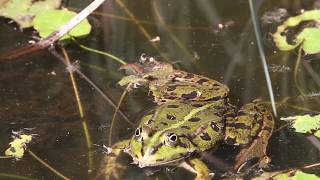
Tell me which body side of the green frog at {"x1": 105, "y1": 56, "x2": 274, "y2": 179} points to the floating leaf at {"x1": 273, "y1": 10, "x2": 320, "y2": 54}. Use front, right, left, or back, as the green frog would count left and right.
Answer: back

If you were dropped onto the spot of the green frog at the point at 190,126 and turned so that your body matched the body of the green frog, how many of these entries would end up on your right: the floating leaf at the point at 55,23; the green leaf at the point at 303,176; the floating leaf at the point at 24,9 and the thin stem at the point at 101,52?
3

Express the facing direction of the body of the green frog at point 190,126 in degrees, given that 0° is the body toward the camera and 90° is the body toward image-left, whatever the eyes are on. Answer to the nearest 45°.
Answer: approximately 45°

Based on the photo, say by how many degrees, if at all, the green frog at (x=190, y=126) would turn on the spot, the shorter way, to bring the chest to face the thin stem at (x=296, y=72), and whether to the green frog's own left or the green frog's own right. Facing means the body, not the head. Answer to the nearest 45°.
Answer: approximately 180°

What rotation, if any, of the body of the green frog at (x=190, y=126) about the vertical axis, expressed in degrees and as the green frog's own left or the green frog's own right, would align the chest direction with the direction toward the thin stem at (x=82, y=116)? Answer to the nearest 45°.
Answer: approximately 45° to the green frog's own right

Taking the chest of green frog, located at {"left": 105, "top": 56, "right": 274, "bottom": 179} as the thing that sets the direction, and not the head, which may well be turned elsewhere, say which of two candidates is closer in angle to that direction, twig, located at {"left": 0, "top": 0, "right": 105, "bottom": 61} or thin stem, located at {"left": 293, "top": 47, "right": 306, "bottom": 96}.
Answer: the twig

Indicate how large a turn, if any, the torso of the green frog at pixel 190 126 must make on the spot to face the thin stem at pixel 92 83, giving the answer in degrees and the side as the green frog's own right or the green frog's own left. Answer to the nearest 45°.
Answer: approximately 90° to the green frog's own right

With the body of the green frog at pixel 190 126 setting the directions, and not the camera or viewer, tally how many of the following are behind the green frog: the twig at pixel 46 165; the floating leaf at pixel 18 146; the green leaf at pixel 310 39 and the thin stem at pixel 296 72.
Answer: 2

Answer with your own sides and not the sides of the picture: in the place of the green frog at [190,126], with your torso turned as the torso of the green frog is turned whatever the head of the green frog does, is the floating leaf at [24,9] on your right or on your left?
on your right

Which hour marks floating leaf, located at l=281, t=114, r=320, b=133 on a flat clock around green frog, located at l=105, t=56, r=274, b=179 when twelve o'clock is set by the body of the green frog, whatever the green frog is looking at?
The floating leaf is roughly at 7 o'clock from the green frog.

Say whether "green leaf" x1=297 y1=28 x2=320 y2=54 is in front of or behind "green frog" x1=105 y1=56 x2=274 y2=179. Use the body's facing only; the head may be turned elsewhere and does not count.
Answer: behind

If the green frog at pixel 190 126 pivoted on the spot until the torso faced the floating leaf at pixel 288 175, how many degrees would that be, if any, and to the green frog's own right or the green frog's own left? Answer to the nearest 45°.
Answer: approximately 90° to the green frog's own left
